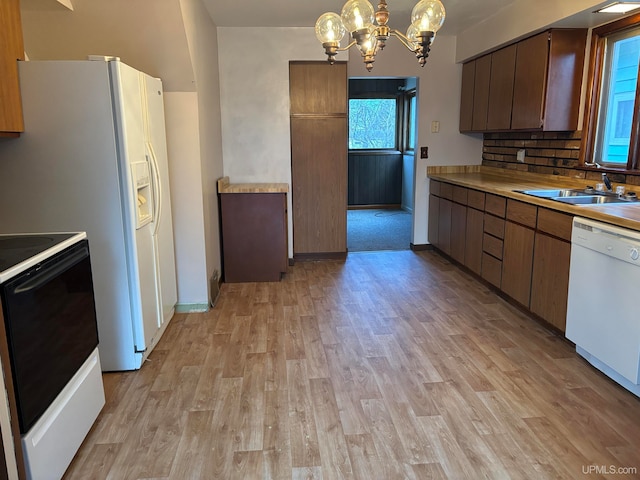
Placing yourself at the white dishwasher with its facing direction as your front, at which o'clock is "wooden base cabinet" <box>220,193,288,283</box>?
The wooden base cabinet is roughly at 2 o'clock from the white dishwasher.

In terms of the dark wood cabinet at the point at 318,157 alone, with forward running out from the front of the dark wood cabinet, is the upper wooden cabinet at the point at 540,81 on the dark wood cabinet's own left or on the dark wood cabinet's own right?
on the dark wood cabinet's own left

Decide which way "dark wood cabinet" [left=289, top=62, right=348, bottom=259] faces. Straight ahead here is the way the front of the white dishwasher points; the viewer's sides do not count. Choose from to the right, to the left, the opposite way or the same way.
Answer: to the left

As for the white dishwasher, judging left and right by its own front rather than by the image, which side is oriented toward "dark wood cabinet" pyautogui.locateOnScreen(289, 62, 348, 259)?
right

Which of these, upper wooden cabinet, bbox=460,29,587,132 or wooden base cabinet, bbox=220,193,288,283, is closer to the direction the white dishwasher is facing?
the wooden base cabinet

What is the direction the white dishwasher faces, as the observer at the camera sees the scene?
facing the viewer and to the left of the viewer

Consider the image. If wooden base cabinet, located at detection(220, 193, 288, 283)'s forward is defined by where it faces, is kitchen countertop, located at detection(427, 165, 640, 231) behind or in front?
in front

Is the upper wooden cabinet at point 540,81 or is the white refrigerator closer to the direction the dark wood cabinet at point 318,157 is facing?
the white refrigerator

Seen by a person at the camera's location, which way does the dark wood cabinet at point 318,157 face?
facing the viewer

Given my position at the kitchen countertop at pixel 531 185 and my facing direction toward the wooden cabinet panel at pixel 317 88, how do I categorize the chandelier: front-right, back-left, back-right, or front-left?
front-left
